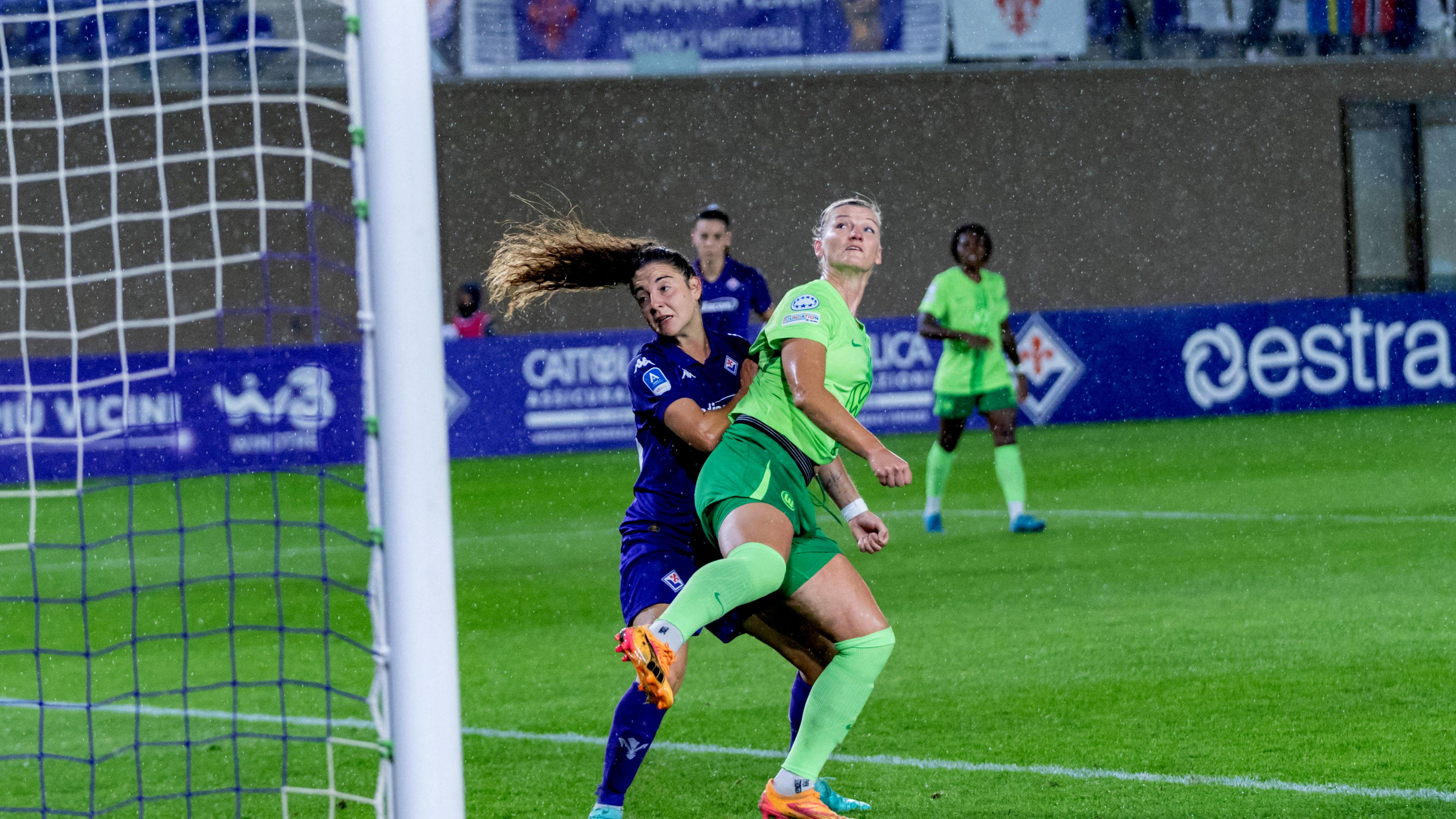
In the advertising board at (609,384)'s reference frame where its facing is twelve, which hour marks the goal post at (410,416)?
The goal post is roughly at 12 o'clock from the advertising board.

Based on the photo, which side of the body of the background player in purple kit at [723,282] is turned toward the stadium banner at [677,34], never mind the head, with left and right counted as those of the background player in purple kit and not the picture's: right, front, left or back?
back

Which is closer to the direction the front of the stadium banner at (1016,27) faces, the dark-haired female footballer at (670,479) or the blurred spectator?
the dark-haired female footballer

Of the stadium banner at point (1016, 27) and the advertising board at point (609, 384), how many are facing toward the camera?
2

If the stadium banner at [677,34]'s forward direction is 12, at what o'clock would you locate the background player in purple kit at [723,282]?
The background player in purple kit is roughly at 12 o'clock from the stadium banner.

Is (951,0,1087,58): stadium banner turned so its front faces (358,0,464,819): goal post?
yes

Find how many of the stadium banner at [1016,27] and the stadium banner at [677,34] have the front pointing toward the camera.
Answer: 2

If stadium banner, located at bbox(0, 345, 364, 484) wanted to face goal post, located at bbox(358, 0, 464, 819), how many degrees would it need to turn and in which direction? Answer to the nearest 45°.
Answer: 0° — it already faces it
